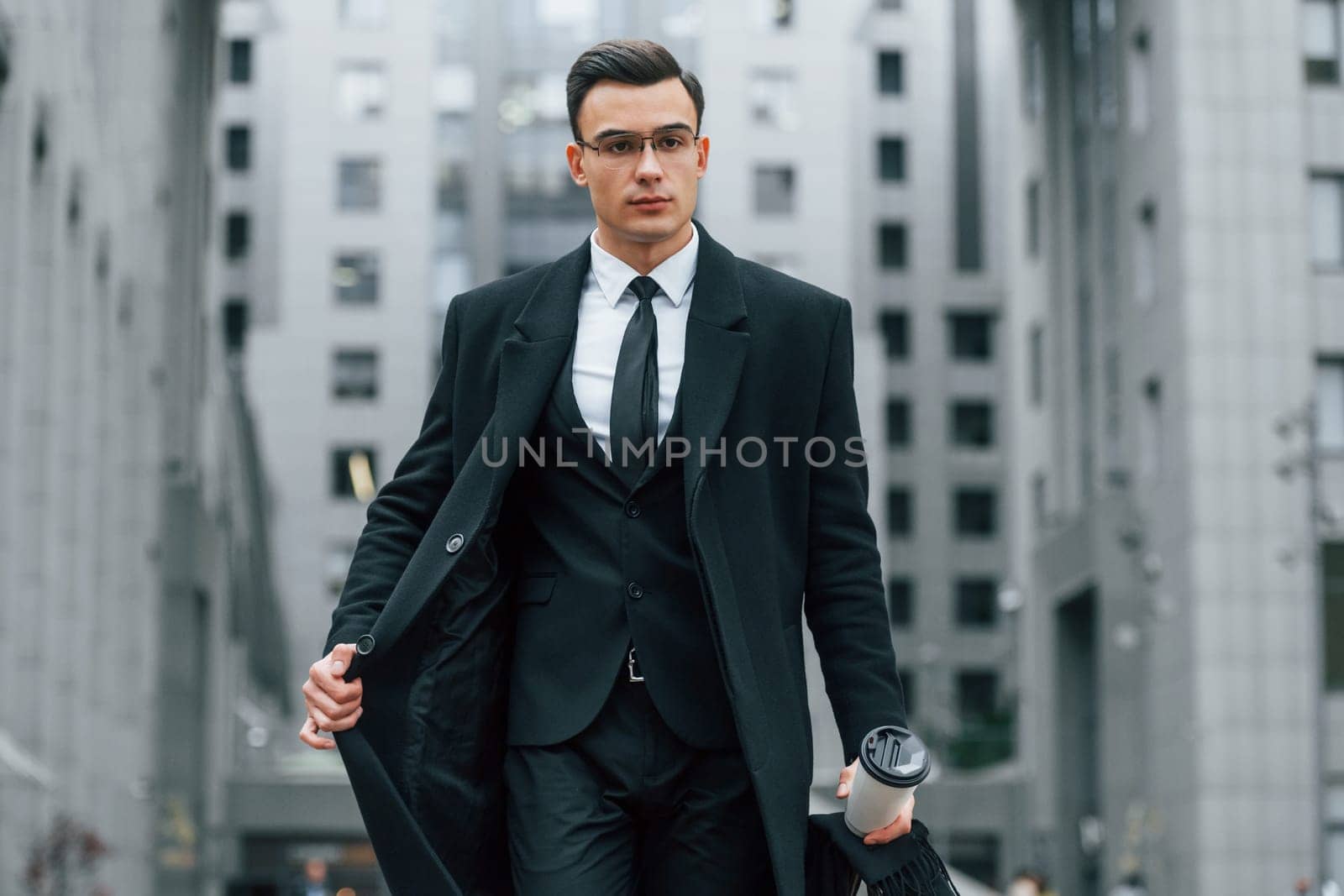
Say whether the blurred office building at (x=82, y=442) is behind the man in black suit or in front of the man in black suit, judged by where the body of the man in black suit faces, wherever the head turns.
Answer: behind

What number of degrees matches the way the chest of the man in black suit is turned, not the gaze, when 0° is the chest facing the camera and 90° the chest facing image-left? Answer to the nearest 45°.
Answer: approximately 0°
